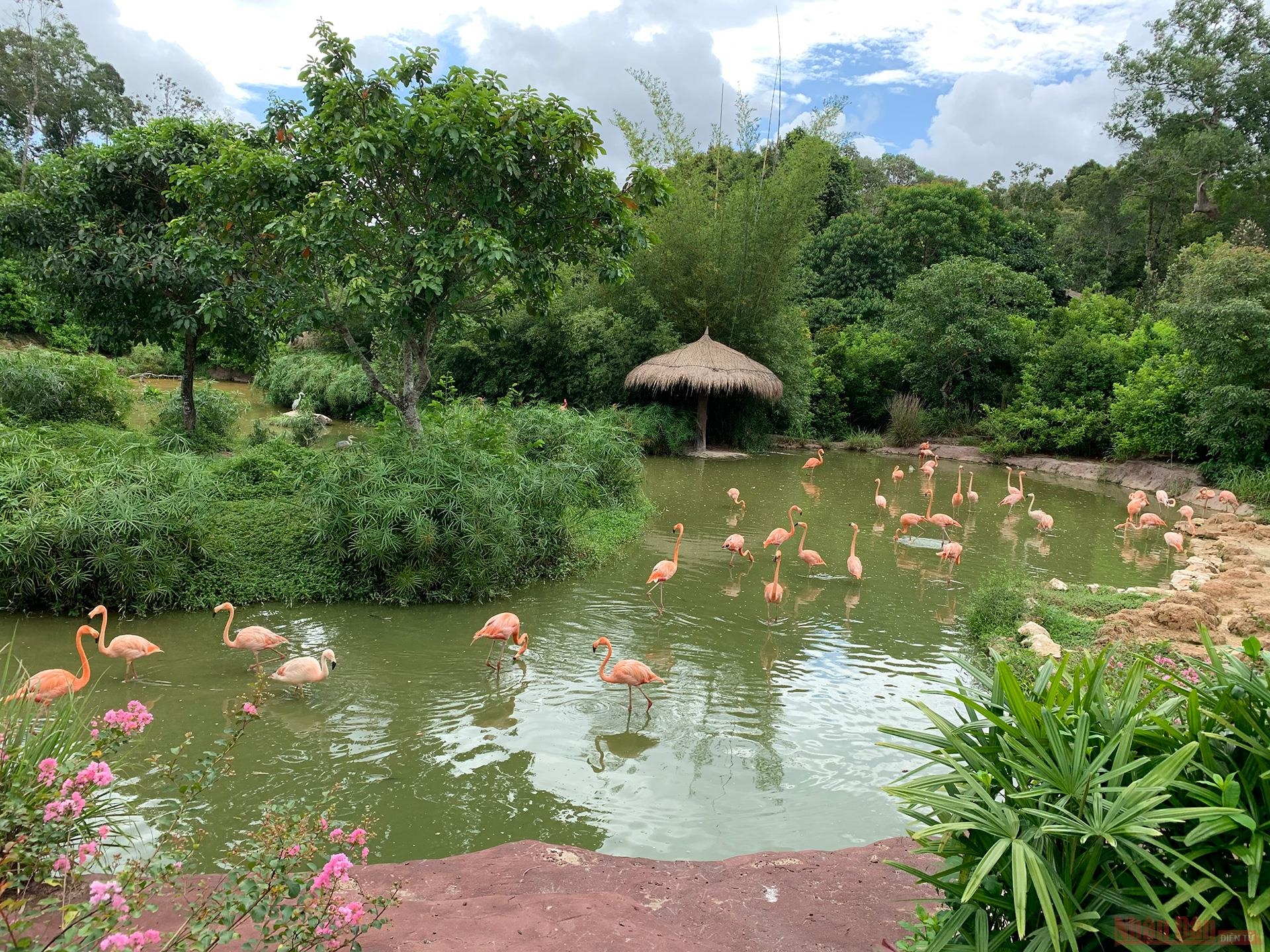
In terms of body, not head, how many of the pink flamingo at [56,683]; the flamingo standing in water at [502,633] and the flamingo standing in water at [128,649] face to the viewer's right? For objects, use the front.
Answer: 2

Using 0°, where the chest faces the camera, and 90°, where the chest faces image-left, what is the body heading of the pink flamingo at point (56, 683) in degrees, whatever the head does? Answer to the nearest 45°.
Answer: approximately 270°

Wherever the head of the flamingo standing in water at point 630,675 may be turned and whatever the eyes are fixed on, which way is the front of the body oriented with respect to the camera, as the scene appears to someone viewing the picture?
to the viewer's left

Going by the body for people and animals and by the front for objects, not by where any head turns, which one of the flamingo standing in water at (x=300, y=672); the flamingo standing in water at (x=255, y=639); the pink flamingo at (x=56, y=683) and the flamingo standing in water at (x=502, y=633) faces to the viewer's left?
the flamingo standing in water at (x=255, y=639)

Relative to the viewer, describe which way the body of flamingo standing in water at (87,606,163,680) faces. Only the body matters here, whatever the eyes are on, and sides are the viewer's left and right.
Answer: facing to the left of the viewer

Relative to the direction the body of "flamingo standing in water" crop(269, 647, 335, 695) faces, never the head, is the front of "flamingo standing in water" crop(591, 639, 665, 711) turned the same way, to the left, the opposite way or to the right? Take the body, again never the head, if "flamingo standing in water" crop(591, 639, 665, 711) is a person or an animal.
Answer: the opposite way

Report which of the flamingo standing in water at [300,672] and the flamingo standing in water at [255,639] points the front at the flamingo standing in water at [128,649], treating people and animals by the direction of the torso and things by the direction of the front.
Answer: the flamingo standing in water at [255,639]

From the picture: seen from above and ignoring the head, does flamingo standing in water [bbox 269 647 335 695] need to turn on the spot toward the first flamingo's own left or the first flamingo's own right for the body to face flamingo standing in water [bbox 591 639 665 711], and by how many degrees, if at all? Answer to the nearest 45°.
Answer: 0° — it already faces it

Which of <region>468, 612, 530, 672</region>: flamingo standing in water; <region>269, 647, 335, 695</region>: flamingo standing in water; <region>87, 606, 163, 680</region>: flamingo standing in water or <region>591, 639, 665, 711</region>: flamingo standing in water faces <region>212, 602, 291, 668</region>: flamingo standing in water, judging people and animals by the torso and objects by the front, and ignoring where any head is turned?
<region>591, 639, 665, 711</region>: flamingo standing in water

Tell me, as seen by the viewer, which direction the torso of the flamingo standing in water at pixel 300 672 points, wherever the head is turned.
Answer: to the viewer's right

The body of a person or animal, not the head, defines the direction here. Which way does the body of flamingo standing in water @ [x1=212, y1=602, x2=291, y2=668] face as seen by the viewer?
to the viewer's left

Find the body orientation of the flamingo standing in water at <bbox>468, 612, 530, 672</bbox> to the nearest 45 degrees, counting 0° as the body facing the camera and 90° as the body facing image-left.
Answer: approximately 270°
